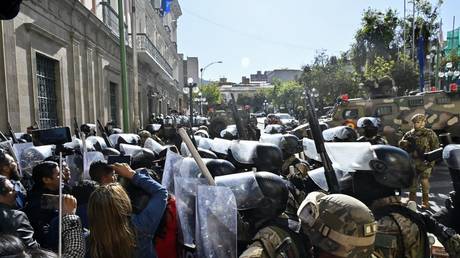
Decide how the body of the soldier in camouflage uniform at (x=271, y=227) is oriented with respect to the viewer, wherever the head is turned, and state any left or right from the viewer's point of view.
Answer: facing to the left of the viewer

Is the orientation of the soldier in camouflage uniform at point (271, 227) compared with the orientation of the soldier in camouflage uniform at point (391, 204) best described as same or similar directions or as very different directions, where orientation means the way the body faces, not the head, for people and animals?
same or similar directions

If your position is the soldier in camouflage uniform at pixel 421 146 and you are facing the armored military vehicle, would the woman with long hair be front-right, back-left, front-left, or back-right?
back-left

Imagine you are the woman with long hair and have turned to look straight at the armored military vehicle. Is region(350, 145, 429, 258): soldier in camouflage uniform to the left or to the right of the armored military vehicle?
right

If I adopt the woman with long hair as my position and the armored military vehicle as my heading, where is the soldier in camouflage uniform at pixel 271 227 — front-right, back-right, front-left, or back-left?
front-right

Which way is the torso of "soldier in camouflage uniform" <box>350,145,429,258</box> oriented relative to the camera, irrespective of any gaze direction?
to the viewer's left

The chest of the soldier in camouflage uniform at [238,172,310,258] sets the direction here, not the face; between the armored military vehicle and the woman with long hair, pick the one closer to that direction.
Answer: the woman with long hair

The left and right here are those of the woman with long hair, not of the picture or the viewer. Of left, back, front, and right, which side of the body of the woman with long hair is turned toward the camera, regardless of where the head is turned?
back

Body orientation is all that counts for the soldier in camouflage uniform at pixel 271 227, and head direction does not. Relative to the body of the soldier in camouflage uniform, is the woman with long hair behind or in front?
in front

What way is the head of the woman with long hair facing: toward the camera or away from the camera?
away from the camera

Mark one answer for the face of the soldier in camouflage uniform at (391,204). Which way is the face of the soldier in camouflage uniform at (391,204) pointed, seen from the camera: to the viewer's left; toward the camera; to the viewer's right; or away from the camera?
to the viewer's left

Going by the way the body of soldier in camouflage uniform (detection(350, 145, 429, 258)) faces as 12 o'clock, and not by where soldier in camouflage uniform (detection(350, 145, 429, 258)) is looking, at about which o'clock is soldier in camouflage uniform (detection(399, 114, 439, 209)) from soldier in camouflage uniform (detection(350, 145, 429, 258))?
soldier in camouflage uniform (detection(399, 114, 439, 209)) is roughly at 3 o'clock from soldier in camouflage uniform (detection(350, 145, 429, 258)).

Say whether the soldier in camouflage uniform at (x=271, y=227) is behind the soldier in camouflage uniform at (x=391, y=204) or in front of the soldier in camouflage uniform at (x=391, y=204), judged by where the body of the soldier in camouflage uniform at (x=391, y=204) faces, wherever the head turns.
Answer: in front

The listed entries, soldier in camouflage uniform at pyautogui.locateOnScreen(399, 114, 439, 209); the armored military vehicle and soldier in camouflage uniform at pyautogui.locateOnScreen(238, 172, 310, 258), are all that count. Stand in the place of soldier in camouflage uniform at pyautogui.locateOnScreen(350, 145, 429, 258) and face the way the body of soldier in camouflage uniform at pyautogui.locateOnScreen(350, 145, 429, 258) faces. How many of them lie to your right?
2
